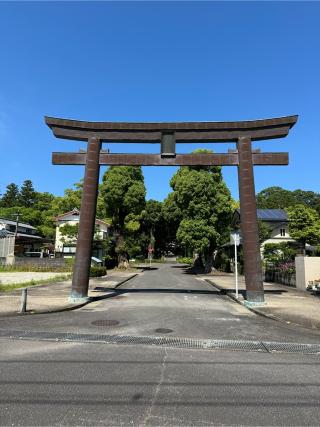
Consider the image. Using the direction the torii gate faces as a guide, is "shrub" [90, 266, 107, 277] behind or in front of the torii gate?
behind

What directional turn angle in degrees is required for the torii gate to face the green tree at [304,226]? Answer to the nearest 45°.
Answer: approximately 135° to its left

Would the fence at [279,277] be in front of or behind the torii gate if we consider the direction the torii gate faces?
behind

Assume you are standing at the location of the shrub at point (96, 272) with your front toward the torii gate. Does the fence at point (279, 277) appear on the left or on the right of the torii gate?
left

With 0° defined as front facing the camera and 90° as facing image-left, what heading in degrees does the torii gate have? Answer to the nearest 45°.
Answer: approximately 0°

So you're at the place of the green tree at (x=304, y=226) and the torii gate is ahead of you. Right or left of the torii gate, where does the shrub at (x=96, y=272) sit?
right
